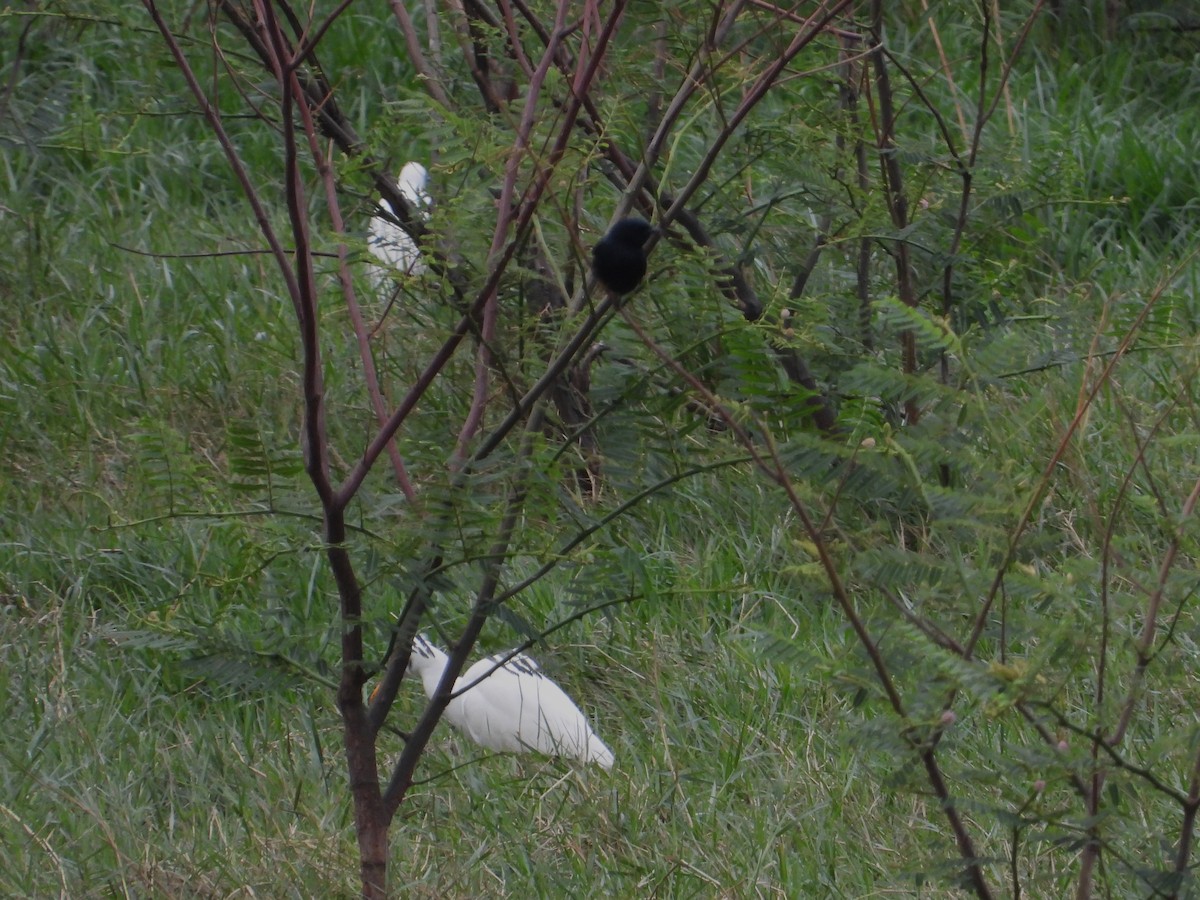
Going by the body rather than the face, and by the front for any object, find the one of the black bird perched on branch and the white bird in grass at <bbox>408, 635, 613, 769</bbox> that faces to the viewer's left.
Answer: the white bird in grass

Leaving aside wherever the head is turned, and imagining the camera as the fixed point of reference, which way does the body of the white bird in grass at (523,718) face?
to the viewer's left
